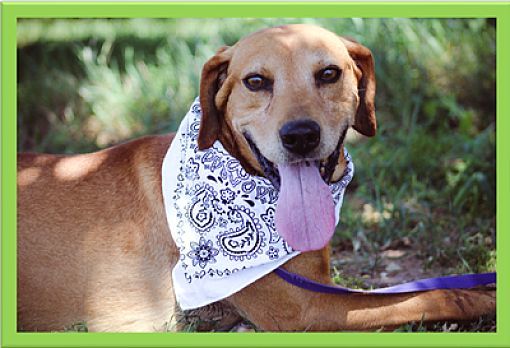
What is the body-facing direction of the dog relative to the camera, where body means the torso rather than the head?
to the viewer's right
